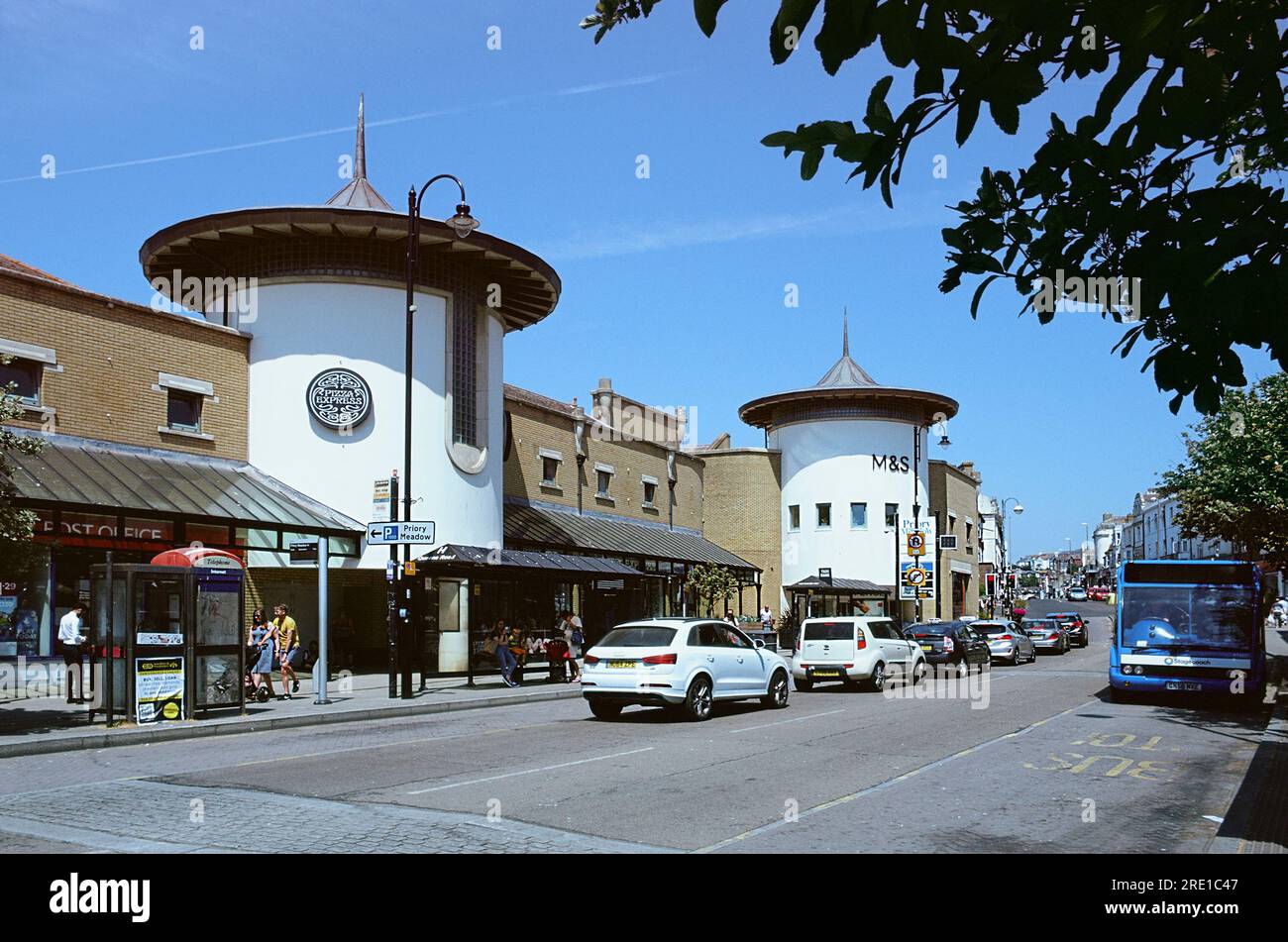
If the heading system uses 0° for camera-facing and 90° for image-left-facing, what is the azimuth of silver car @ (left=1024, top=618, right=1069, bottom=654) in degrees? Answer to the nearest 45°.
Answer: approximately 225°

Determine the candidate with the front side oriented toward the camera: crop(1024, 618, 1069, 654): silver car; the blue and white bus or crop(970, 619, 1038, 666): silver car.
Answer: the blue and white bus

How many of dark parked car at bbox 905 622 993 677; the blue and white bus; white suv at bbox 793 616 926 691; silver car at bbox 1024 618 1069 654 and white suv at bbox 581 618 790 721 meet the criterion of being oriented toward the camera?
1

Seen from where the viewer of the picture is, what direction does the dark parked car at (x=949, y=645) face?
facing away from the viewer and to the right of the viewer

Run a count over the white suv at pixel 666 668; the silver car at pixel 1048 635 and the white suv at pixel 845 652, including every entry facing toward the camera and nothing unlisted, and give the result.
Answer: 0

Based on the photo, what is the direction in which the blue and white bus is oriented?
toward the camera

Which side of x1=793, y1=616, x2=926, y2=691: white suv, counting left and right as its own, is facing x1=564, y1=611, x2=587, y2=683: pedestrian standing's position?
left

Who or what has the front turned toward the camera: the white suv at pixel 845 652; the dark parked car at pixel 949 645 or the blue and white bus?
the blue and white bus

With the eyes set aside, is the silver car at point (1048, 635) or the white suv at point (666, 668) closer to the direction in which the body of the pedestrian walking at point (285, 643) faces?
the white suv

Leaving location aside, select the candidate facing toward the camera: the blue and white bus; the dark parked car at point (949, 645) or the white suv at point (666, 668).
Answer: the blue and white bus

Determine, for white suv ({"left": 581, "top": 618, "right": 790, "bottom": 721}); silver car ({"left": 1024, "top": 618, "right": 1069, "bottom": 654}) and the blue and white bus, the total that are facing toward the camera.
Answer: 1

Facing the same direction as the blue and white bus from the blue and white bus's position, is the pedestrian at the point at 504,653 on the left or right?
on its right
